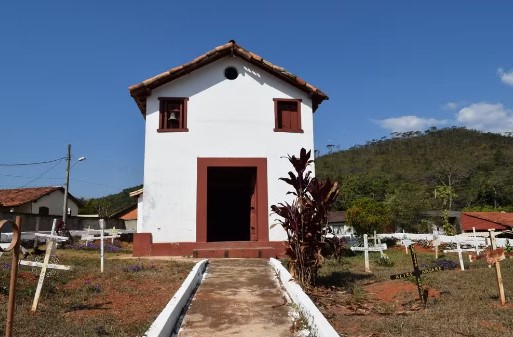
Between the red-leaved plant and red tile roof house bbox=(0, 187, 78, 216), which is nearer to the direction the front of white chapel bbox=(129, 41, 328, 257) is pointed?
the red-leaved plant

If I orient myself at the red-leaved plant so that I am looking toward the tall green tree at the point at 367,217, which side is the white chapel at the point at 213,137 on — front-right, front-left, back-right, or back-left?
front-left

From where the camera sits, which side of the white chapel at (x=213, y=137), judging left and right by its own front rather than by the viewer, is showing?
front

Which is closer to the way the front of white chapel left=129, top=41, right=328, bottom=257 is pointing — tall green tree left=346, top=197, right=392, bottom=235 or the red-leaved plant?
the red-leaved plant

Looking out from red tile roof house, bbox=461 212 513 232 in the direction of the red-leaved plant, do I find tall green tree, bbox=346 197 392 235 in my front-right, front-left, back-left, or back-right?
front-right

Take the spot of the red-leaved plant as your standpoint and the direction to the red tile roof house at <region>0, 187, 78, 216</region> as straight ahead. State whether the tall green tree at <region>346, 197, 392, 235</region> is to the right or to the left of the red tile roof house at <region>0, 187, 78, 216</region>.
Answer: right

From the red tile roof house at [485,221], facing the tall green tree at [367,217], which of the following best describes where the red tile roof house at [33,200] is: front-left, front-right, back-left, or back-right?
front-right

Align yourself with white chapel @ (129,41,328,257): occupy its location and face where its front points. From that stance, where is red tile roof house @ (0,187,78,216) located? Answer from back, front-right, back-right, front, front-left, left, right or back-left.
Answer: back-right

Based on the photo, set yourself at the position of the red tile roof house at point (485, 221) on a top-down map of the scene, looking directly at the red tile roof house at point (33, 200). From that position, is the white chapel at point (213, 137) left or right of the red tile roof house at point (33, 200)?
left

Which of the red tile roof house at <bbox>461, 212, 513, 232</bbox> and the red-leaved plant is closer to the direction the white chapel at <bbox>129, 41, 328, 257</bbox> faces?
the red-leaved plant

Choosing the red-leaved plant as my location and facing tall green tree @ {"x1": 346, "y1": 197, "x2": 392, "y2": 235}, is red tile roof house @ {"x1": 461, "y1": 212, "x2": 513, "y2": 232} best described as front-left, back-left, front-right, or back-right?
front-right

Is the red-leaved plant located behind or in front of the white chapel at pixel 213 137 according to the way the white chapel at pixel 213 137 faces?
in front

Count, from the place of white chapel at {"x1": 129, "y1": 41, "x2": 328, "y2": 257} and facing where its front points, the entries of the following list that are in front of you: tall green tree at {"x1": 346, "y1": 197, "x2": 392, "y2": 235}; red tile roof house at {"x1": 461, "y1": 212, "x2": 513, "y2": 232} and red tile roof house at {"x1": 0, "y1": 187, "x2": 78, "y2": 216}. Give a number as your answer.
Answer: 0

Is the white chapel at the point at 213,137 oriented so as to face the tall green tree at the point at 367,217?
no

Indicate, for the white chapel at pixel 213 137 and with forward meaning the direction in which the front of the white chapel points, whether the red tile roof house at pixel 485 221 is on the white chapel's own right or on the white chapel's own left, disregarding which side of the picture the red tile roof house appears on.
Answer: on the white chapel's own left
